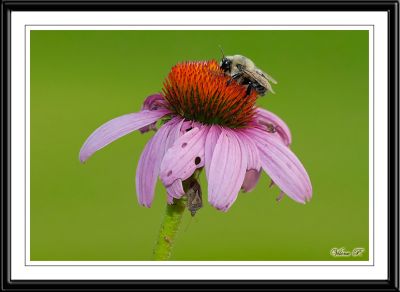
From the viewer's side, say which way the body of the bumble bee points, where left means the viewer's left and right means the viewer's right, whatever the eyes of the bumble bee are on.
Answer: facing to the left of the viewer
